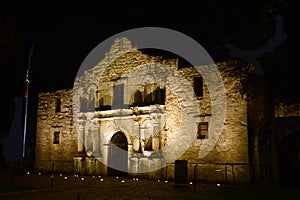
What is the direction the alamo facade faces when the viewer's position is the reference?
facing the viewer and to the left of the viewer
